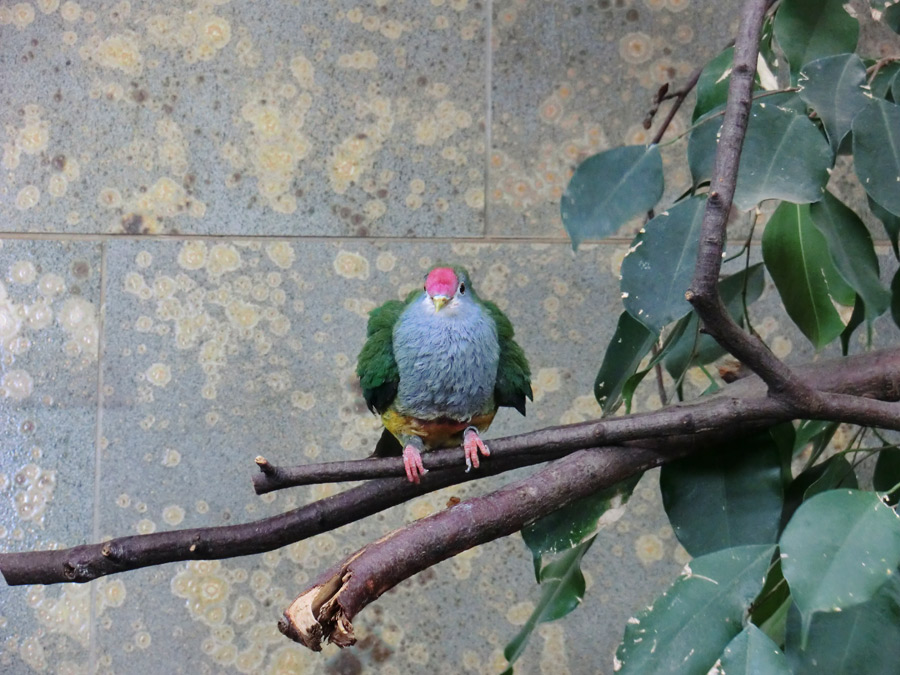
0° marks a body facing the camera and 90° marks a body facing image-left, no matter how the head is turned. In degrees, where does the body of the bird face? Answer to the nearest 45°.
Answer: approximately 0°
